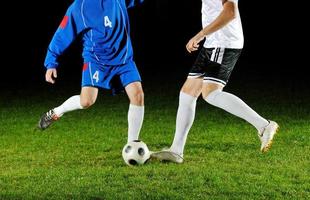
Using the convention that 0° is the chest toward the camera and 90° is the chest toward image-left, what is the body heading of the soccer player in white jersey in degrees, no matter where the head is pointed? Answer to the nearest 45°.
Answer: approximately 90°

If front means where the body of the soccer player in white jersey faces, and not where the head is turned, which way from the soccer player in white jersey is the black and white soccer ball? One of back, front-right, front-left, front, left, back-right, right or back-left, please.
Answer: front-left

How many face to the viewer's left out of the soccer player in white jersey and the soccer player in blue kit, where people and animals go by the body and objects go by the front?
1
